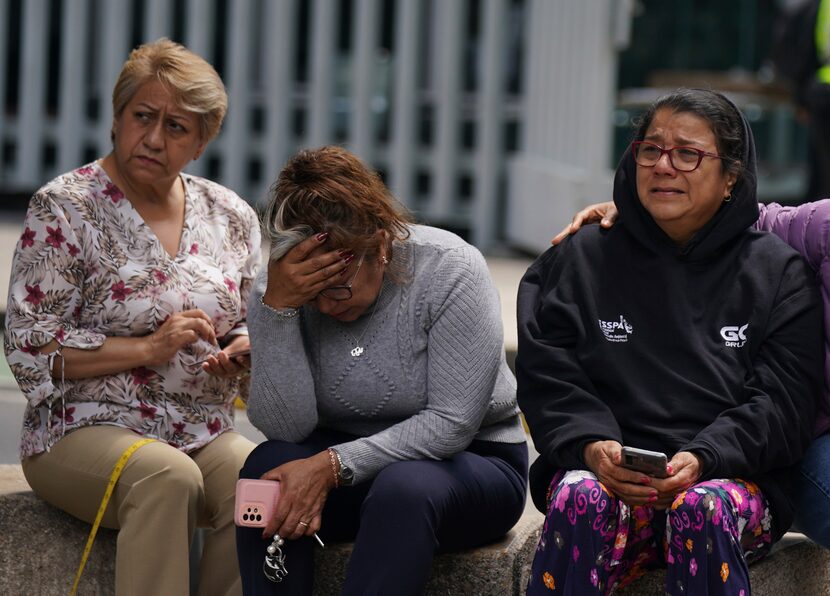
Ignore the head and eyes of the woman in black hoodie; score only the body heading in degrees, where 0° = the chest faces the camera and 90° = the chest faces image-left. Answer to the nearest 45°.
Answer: approximately 0°

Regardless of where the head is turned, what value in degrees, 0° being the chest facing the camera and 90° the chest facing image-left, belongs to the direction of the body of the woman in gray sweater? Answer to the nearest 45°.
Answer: approximately 45°

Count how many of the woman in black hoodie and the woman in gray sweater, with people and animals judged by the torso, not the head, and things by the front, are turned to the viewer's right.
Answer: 0

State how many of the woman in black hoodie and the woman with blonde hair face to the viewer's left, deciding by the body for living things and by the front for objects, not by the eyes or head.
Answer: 0

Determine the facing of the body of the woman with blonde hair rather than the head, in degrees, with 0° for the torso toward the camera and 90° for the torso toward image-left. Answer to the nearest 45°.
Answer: approximately 315°

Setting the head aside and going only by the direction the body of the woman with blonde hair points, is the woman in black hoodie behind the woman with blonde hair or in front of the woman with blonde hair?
in front
